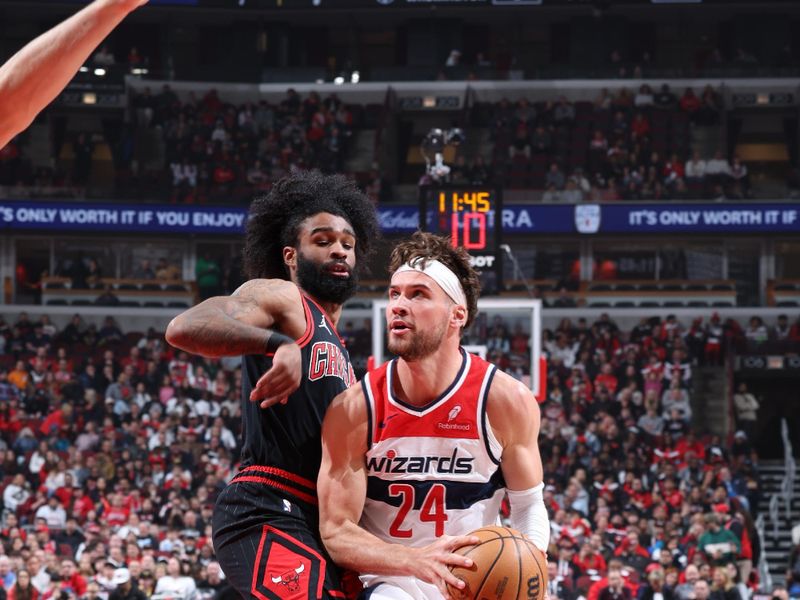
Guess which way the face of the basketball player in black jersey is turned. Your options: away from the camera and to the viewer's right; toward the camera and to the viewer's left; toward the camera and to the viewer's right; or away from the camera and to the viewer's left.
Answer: toward the camera and to the viewer's right

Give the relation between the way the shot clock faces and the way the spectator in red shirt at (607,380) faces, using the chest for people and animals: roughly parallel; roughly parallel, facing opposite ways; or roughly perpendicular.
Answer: roughly parallel

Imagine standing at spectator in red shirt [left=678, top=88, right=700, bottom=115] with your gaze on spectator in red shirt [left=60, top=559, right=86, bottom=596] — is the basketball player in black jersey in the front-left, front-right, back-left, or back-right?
front-left

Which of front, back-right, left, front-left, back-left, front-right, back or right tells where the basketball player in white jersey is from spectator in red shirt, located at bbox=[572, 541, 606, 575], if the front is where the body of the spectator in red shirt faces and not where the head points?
front

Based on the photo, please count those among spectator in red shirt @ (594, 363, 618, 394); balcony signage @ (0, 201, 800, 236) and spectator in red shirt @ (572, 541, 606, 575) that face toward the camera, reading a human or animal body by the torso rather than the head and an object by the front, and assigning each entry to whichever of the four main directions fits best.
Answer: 3

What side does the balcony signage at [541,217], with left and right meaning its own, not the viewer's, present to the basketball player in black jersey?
front

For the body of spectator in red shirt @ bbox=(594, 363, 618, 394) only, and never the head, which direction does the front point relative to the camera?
toward the camera

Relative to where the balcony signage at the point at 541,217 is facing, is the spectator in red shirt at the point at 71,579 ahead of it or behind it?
ahead

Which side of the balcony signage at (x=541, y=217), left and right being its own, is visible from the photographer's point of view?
front

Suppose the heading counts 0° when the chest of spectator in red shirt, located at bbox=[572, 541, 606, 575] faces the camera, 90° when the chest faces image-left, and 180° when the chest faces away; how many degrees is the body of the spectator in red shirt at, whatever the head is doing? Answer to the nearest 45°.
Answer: approximately 0°

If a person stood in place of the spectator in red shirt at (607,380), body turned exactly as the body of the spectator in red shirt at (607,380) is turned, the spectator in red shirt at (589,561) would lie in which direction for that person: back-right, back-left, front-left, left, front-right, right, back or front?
front

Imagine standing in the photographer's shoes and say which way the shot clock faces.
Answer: facing the viewer

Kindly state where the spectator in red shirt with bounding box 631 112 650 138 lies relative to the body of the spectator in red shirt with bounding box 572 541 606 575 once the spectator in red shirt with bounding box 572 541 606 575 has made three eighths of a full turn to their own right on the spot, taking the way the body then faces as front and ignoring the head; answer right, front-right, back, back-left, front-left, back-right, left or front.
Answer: front-right

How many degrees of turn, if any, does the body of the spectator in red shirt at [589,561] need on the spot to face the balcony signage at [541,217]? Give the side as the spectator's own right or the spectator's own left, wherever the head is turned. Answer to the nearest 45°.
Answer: approximately 180°

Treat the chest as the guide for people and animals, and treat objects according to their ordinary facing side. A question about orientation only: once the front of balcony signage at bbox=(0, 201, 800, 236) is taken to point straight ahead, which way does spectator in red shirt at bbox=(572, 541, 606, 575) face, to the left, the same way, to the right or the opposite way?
the same way
